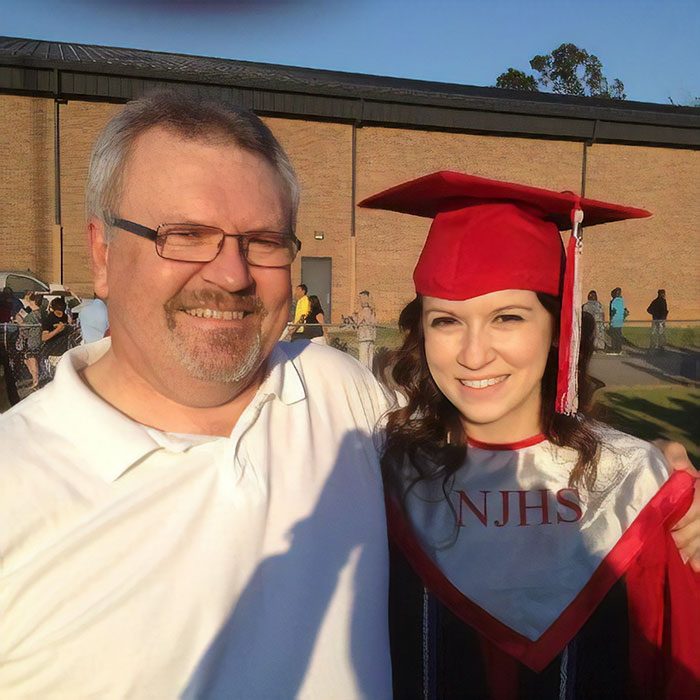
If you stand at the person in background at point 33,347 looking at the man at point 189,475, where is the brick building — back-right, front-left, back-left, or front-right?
back-left

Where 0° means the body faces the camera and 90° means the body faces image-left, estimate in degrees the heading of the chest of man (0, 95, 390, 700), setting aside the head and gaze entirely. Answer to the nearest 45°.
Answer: approximately 315°

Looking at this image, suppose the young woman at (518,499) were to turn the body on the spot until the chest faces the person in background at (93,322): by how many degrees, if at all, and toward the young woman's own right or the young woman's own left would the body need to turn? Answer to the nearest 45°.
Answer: approximately 135° to the young woman's own right

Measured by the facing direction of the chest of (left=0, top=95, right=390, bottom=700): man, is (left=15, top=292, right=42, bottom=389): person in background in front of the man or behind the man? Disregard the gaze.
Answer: behind

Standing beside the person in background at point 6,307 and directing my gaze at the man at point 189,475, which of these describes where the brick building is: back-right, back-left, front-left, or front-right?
back-left

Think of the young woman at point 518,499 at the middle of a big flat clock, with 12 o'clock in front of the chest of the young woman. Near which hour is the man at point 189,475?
The man is roughly at 2 o'clock from the young woman.

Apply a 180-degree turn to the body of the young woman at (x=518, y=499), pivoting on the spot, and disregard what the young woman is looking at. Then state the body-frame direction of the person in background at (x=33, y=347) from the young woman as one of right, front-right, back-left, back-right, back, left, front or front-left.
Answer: front-left
